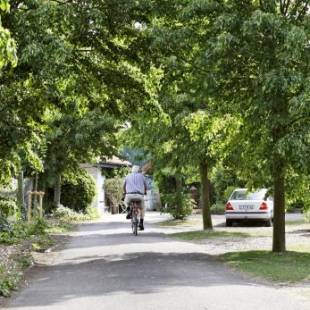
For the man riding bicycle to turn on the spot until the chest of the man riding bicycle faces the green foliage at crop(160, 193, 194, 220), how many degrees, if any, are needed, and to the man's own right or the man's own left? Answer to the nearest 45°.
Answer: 0° — they already face it

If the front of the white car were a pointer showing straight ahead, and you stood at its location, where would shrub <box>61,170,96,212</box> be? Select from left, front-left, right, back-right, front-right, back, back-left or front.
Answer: front-left

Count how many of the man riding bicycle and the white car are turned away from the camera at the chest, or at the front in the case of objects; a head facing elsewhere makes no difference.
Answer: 2

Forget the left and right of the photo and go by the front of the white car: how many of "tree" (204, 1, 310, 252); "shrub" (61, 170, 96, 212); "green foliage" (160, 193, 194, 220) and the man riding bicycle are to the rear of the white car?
2

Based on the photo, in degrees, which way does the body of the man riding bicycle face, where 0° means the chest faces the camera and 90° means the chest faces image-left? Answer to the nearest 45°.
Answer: approximately 180°

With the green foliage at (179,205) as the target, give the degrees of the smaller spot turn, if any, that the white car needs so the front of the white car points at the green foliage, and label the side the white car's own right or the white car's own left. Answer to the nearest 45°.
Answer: approximately 45° to the white car's own left

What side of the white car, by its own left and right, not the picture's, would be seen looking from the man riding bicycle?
back

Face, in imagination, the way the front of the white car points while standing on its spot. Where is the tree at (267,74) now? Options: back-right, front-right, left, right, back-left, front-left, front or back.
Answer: back

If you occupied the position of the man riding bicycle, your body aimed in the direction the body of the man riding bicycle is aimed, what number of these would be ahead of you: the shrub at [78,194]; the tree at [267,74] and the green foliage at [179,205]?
2

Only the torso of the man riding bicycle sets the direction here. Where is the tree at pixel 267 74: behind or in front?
behind

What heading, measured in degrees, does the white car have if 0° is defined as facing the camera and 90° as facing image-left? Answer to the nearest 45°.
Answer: approximately 180°

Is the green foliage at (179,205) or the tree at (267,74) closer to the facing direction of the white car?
the green foliage
